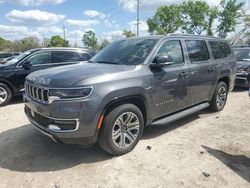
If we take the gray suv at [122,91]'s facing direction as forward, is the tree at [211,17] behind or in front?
behind

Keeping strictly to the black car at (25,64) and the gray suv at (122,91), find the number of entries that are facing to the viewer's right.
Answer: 0

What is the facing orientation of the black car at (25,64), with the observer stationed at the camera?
facing the viewer and to the left of the viewer

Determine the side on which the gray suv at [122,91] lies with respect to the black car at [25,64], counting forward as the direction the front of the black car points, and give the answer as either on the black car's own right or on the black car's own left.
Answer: on the black car's own left

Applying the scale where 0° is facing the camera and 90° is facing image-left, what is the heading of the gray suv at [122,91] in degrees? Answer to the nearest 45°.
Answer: approximately 45°

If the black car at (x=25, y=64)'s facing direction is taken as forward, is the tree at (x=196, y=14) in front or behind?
behind

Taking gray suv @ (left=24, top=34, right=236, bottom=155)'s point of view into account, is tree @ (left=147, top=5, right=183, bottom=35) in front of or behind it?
behind

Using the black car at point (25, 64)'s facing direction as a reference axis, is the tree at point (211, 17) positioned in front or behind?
behind

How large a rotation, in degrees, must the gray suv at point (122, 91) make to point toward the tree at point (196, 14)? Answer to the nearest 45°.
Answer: approximately 135° to its right

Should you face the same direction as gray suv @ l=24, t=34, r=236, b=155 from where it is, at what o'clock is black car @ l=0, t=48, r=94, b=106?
The black car is roughly at 3 o'clock from the gray suv.

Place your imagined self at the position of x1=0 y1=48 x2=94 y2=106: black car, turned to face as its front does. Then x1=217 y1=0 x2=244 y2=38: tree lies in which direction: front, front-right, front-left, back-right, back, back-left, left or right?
back
